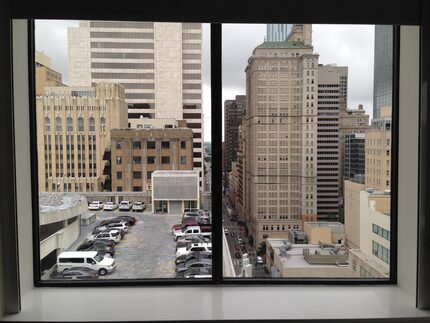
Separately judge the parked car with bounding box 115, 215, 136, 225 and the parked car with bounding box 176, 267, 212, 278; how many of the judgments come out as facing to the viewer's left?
1

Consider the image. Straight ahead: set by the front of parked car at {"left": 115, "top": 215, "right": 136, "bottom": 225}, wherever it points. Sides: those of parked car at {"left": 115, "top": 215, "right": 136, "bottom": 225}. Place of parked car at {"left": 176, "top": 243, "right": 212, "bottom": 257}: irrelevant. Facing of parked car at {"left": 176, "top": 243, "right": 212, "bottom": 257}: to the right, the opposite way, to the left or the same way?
the opposite way

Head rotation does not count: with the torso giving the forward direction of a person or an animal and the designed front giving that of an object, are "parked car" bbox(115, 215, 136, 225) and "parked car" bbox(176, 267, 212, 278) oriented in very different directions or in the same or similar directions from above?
very different directions
